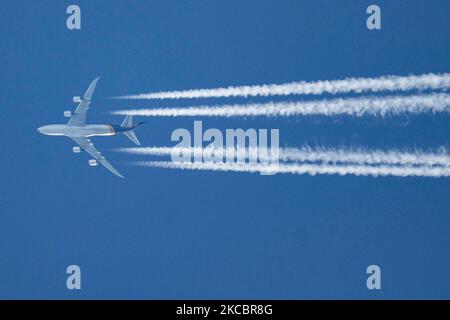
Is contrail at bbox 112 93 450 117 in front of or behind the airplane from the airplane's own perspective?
behind

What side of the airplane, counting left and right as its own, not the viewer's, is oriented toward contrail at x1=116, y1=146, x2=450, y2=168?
back

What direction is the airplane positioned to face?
to the viewer's left

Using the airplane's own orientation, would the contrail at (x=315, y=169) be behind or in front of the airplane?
behind

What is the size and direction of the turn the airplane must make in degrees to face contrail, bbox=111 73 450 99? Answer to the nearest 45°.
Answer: approximately 180°
